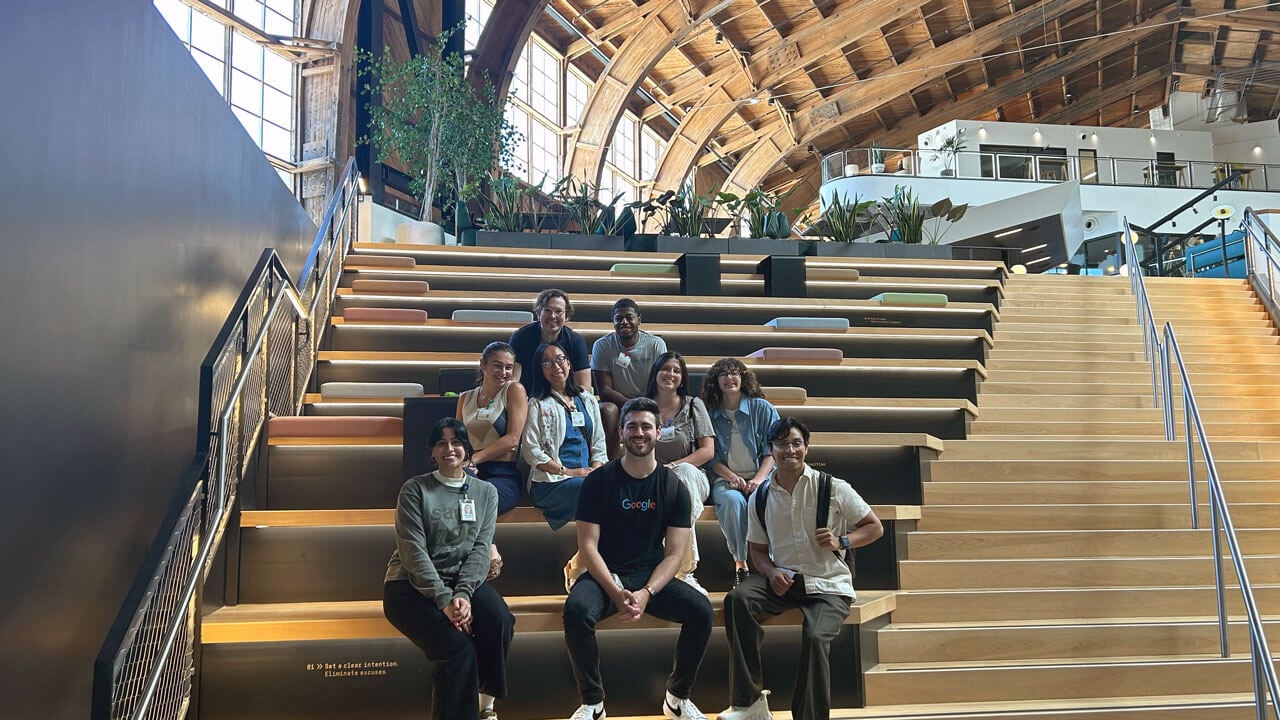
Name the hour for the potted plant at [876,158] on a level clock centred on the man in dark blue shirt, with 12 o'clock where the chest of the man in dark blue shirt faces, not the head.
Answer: The potted plant is roughly at 7 o'clock from the man in dark blue shirt.

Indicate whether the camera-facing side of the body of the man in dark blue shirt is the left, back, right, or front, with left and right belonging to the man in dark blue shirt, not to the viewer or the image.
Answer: front

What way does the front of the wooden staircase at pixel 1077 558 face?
toward the camera

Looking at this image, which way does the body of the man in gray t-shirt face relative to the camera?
toward the camera

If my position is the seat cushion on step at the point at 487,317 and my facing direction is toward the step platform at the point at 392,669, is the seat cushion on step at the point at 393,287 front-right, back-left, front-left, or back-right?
back-right

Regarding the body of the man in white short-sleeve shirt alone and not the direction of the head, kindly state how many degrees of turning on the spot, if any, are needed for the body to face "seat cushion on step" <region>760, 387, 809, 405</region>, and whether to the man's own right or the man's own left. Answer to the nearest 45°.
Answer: approximately 180°
